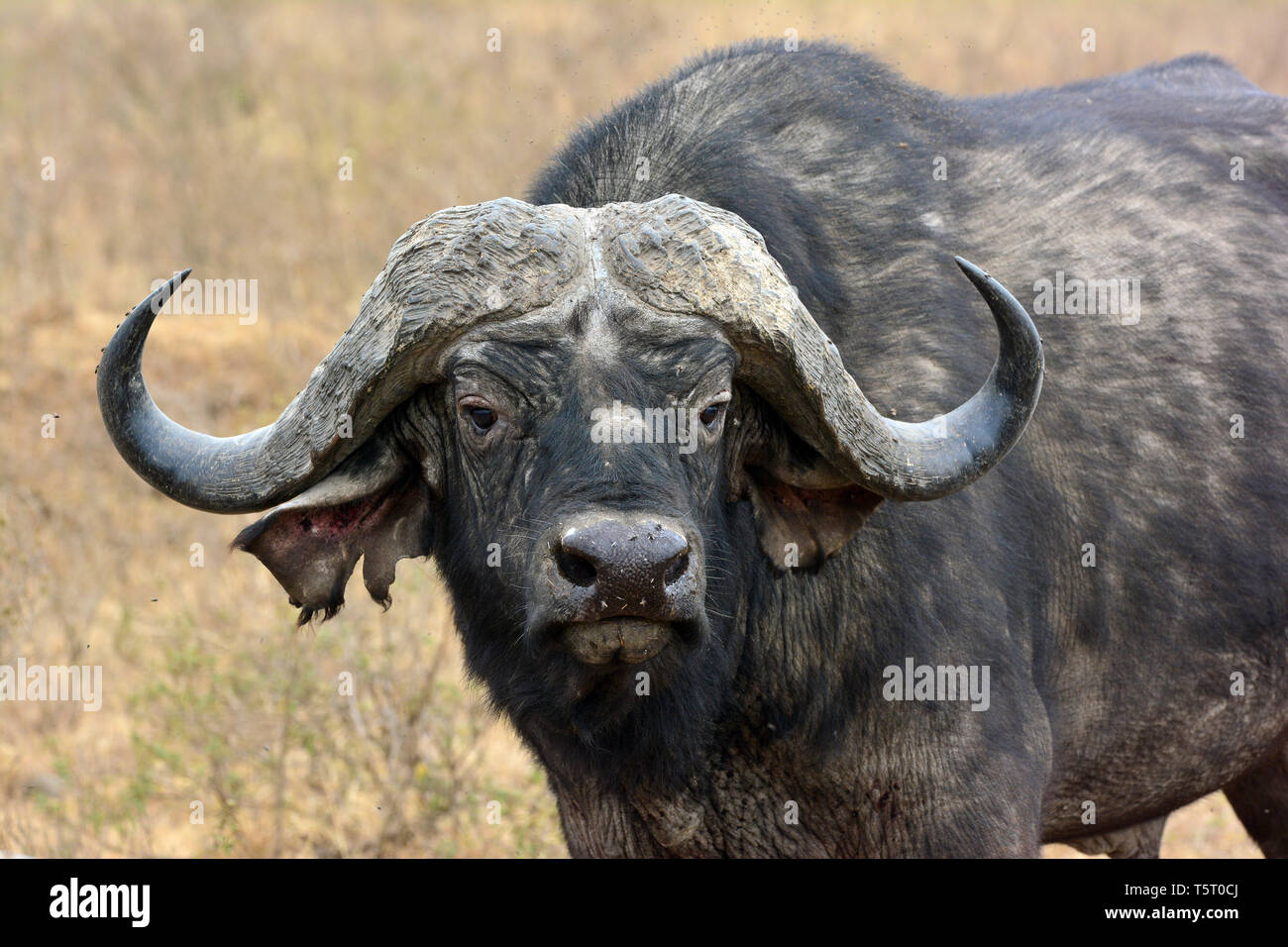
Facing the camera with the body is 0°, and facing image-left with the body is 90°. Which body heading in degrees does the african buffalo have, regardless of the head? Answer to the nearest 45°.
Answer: approximately 45°
